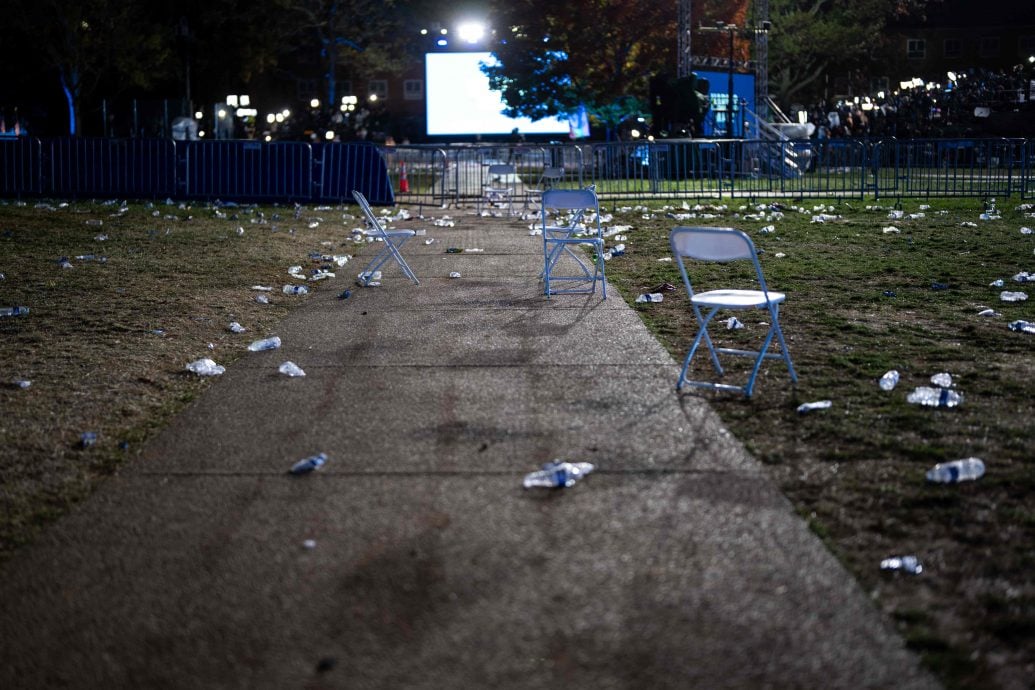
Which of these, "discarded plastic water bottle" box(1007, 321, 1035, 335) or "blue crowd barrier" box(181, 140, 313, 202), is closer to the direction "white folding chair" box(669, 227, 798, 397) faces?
the discarded plastic water bottle

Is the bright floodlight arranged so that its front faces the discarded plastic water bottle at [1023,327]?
yes

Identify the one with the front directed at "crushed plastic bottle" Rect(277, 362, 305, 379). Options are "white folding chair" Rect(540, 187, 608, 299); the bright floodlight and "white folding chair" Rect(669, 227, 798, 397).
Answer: the bright floodlight

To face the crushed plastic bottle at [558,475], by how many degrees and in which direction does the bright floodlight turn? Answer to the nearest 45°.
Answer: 0° — it already faces it

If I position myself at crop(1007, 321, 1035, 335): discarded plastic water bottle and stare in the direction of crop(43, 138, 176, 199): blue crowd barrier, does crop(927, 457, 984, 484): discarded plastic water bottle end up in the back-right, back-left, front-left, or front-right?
back-left

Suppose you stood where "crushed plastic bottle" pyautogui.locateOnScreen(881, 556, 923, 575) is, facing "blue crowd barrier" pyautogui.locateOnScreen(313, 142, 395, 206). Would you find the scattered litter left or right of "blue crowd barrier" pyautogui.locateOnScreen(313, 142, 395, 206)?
left

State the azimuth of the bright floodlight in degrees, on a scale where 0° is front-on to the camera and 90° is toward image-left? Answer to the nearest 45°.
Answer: approximately 0°

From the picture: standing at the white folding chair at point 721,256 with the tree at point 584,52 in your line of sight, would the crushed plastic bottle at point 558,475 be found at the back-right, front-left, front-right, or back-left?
back-left

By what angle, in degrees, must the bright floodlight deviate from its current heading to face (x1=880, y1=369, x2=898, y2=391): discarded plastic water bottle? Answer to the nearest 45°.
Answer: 0° — it already faces it

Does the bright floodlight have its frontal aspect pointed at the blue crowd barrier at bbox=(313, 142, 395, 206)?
yes
